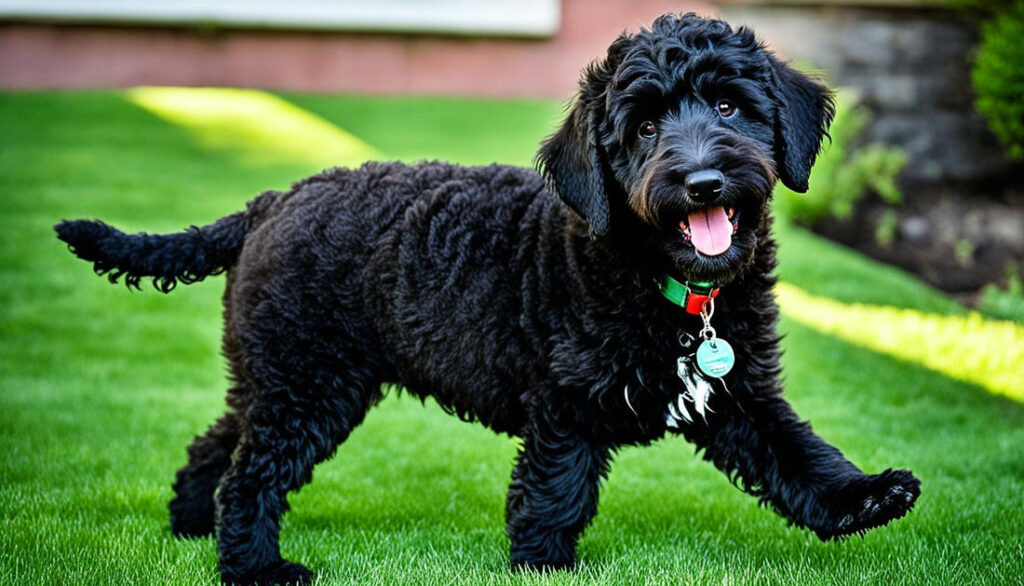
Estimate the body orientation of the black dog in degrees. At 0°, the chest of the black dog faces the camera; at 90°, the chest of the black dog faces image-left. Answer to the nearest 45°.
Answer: approximately 270°

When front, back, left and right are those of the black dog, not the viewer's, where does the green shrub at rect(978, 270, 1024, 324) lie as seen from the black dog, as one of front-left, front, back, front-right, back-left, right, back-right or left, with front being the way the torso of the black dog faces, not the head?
front-left

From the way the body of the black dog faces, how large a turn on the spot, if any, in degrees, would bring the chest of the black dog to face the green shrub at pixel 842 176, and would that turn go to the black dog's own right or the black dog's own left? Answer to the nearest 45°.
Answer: approximately 45° to the black dog's own left

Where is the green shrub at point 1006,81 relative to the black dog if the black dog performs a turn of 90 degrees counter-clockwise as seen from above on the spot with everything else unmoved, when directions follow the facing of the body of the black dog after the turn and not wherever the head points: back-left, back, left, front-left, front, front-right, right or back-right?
front-right
